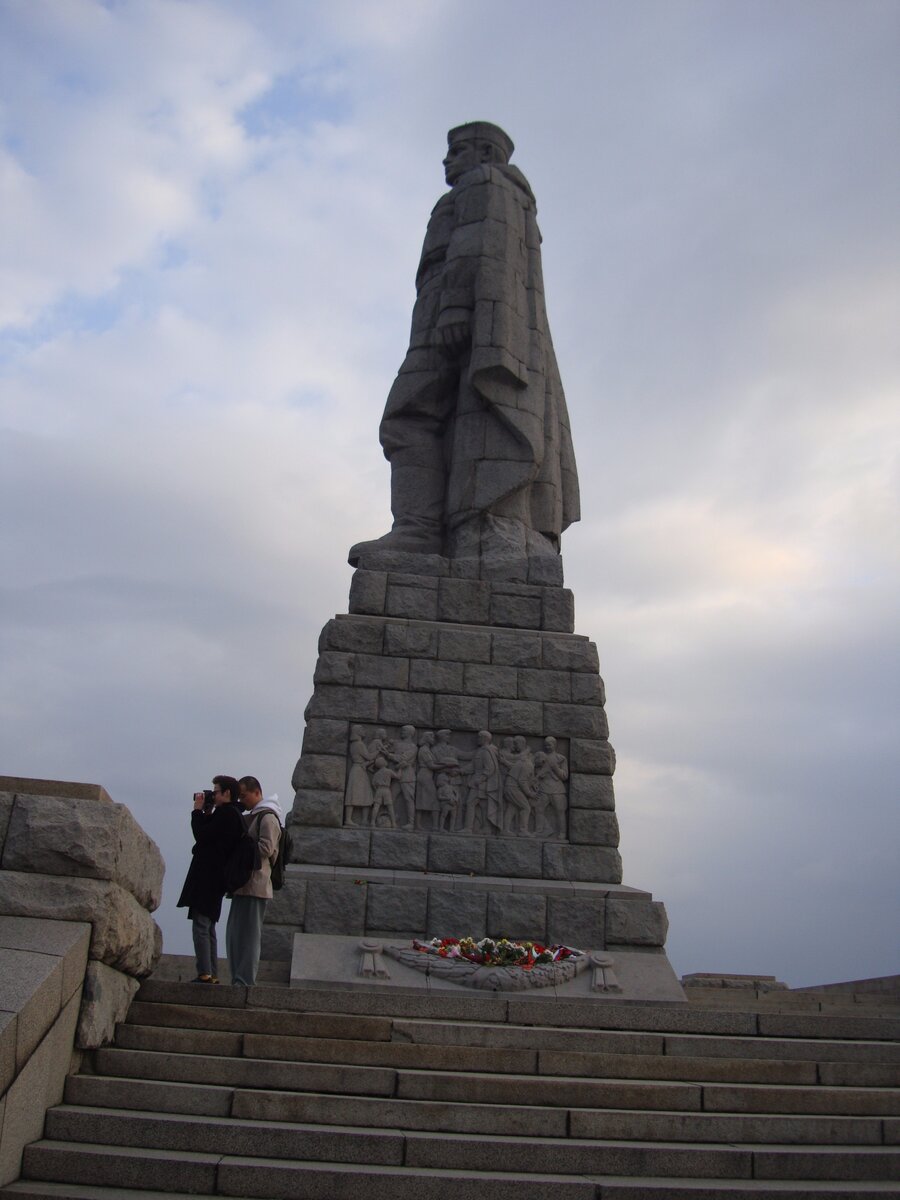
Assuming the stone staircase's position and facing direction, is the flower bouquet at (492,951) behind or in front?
behind

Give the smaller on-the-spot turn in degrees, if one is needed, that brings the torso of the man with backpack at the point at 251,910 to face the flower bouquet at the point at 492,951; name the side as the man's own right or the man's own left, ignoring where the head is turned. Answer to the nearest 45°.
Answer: approximately 135° to the man's own right

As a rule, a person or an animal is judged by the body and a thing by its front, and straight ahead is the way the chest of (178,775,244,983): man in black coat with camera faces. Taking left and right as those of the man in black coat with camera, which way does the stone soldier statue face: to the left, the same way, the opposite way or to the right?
the same way

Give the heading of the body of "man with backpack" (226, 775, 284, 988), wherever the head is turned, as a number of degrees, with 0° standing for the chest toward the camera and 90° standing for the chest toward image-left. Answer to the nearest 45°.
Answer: approximately 90°

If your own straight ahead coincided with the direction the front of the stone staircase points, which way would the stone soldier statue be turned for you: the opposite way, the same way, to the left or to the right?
to the right

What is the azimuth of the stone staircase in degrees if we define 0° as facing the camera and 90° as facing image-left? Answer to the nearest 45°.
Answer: approximately 0°

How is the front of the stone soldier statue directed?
to the viewer's left

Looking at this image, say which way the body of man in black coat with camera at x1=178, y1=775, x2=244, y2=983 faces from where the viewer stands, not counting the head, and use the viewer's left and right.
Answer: facing to the left of the viewer

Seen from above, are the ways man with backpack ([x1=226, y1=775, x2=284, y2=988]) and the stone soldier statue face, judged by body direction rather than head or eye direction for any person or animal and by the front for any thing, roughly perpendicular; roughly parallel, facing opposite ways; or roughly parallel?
roughly parallel

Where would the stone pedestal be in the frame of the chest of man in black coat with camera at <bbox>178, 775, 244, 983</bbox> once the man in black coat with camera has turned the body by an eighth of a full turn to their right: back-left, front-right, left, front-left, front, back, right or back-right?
right
